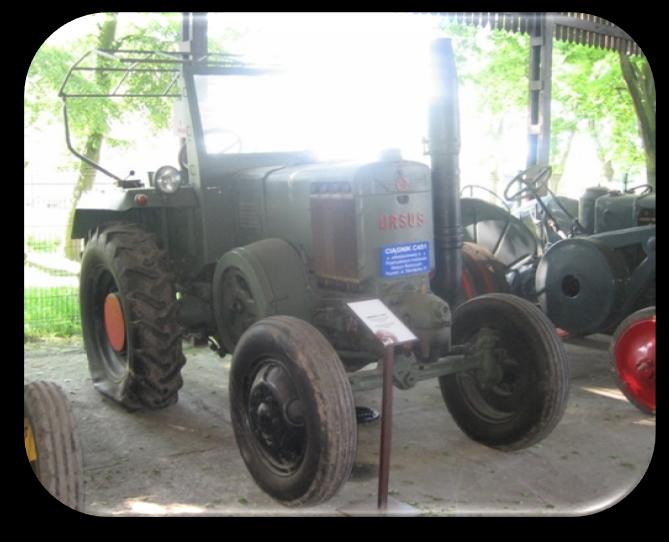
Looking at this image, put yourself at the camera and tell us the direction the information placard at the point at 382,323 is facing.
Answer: facing the viewer and to the right of the viewer

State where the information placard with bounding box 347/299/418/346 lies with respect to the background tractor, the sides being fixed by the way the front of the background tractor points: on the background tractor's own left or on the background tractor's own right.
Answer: on the background tractor's own right

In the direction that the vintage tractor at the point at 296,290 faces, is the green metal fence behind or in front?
behind

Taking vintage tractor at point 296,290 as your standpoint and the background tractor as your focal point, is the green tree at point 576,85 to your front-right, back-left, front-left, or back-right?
front-left

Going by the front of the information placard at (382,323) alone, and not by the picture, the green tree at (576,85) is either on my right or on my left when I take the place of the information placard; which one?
on my left

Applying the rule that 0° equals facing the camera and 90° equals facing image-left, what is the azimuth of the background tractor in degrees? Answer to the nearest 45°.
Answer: approximately 315°

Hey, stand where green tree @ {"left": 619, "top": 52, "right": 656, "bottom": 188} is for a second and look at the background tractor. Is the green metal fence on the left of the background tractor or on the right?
right

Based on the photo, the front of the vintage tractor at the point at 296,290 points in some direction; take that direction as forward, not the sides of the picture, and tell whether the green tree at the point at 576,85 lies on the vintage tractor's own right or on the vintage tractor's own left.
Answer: on the vintage tractor's own left
